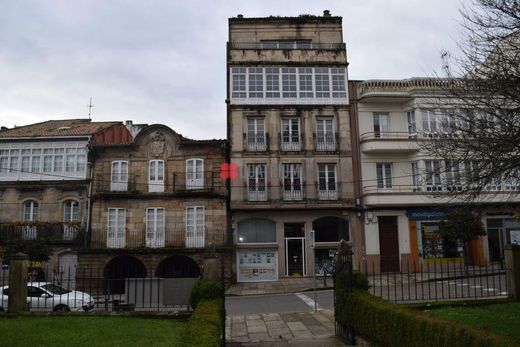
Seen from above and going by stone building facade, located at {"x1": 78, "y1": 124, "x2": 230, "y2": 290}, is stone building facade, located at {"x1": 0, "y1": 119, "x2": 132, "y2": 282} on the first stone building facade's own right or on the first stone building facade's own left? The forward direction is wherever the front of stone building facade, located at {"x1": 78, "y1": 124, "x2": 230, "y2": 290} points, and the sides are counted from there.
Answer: on the first stone building facade's own right

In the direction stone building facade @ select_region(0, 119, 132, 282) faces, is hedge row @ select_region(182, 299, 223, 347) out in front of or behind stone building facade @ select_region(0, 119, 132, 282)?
in front

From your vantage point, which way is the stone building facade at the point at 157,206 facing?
toward the camera

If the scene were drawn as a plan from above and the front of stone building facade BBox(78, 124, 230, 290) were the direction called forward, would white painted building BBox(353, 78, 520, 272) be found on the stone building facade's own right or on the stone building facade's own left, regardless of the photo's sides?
on the stone building facade's own left

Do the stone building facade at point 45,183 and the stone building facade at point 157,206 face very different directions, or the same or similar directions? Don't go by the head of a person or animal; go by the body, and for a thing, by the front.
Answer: same or similar directions

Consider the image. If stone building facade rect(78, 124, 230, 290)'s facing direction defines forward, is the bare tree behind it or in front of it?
in front

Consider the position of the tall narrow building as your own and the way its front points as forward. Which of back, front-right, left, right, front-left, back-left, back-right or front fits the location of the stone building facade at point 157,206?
right

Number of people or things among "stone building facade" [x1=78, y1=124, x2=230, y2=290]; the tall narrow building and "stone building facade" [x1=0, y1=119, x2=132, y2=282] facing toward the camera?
3

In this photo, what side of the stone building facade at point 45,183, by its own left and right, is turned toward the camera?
front

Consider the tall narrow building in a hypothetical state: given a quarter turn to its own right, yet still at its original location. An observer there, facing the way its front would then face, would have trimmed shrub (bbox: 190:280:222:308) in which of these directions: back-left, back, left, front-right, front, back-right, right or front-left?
left

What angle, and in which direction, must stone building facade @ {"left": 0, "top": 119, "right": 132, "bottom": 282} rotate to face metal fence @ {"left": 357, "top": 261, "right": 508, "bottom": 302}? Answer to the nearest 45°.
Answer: approximately 45° to its left

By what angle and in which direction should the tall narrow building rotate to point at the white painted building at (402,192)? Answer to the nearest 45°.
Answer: approximately 90° to its left

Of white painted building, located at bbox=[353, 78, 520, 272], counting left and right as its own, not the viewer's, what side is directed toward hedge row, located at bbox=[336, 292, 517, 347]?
front

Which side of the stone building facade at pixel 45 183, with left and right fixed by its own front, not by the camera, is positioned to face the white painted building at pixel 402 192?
left

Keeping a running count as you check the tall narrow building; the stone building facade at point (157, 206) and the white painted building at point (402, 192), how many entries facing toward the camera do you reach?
3
